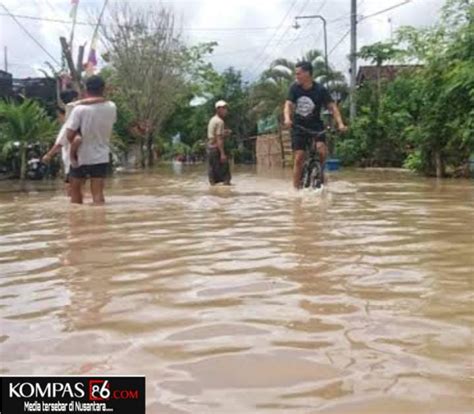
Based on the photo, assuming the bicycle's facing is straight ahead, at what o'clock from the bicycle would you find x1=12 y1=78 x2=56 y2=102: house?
The house is roughly at 5 o'clock from the bicycle.

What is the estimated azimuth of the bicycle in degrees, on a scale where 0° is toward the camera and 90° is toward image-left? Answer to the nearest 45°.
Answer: approximately 0°

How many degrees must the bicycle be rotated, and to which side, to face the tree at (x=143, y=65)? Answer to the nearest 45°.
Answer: approximately 180°

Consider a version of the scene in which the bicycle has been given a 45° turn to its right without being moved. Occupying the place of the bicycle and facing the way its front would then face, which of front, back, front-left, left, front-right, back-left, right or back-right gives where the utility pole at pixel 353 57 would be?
back-right

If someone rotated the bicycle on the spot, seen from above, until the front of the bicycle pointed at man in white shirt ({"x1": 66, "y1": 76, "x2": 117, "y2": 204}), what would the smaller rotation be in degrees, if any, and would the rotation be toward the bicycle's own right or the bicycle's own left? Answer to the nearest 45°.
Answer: approximately 45° to the bicycle's own right
